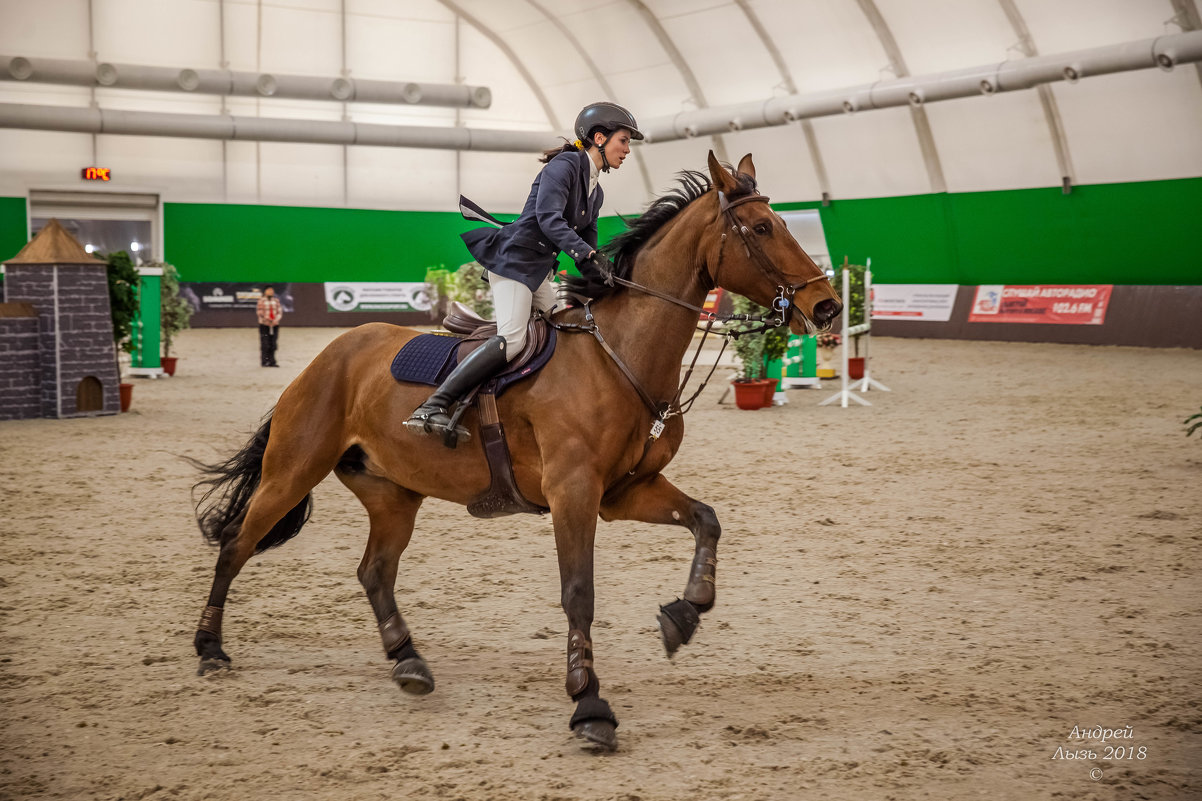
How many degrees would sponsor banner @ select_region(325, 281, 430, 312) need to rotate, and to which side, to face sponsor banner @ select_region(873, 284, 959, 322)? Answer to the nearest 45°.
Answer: approximately 45° to its left

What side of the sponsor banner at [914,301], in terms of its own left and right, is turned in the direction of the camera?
front

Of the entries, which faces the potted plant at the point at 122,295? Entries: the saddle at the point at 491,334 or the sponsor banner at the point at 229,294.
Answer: the sponsor banner

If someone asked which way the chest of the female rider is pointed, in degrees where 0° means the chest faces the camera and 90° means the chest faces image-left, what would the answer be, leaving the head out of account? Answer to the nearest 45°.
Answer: approximately 270°

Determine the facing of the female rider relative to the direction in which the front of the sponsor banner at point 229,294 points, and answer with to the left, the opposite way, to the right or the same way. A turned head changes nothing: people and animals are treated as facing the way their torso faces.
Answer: to the left

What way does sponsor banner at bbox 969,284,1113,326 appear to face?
toward the camera

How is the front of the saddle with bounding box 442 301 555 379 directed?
to the viewer's right

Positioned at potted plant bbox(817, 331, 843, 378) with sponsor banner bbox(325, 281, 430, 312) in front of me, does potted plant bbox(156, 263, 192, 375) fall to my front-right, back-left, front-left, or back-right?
front-left

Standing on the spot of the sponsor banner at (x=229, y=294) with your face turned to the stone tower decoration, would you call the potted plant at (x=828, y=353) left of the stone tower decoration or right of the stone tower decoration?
left

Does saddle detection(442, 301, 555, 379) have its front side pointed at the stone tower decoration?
no

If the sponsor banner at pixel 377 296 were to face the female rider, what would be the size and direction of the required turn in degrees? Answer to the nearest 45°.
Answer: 0° — it already faces them

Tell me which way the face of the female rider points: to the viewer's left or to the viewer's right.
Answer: to the viewer's right

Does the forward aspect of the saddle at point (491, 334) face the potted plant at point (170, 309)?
no

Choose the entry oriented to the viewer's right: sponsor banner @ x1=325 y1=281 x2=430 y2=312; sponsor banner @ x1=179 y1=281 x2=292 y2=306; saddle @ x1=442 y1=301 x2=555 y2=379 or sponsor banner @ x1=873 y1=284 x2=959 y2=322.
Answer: the saddle

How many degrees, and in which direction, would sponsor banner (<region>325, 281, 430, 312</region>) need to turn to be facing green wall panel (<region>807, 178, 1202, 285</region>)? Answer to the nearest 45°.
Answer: approximately 45° to its left

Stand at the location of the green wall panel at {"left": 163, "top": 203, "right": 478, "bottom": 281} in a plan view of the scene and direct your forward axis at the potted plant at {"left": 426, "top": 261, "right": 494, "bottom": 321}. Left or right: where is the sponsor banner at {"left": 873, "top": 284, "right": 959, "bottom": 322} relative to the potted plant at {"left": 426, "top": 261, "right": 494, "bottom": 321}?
left

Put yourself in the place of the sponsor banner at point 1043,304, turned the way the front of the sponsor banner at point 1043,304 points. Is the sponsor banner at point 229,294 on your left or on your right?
on your right

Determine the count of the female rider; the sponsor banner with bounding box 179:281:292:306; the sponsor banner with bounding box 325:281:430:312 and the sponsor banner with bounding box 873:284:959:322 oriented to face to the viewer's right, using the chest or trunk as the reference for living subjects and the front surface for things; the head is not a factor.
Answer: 1

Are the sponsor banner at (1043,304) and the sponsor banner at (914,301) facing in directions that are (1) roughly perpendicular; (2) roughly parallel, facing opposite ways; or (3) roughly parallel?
roughly parallel

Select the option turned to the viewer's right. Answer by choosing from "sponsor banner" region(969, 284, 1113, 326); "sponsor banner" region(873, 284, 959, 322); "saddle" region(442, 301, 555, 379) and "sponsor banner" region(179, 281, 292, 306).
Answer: the saddle

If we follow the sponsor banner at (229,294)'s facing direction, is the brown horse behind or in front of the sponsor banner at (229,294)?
in front
